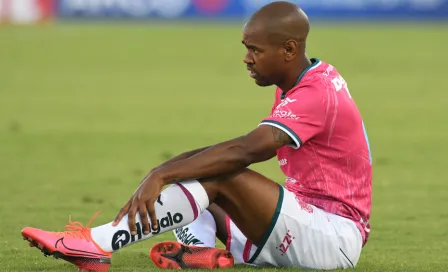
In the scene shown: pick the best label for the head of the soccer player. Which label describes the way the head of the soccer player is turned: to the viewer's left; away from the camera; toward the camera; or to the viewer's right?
to the viewer's left

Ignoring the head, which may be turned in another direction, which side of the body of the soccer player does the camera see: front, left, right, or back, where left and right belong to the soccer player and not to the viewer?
left
